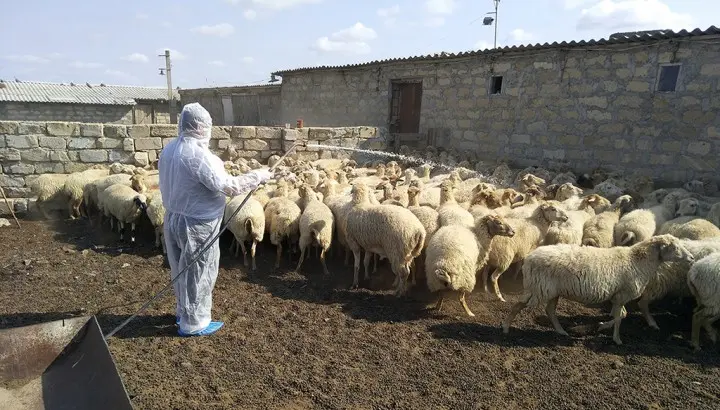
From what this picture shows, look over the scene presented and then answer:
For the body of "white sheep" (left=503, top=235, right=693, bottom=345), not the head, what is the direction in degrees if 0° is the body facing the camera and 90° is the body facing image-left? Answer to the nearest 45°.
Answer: approximately 270°

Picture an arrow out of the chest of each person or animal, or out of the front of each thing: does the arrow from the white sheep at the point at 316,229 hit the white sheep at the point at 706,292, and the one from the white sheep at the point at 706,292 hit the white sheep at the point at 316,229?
no

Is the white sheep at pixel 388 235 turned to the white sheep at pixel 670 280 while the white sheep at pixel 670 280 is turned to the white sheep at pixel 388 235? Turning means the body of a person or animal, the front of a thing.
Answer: no

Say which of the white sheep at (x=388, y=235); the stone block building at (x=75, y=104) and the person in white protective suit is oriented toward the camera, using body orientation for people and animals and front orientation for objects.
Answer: the stone block building

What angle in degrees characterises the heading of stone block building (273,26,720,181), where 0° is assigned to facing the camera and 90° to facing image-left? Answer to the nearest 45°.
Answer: approximately 45°

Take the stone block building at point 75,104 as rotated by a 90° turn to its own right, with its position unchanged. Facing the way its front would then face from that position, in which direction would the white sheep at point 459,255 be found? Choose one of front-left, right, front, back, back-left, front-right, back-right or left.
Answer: left

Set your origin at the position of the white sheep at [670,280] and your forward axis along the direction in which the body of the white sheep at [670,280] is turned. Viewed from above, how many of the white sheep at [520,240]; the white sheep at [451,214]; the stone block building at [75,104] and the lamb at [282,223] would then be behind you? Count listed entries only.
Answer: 4

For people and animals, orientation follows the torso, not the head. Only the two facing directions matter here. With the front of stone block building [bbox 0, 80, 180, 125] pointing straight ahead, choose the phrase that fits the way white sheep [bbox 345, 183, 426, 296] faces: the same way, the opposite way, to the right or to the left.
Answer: the opposite way

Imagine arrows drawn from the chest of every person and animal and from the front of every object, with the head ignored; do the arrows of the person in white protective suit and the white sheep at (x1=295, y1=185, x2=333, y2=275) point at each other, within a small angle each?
no

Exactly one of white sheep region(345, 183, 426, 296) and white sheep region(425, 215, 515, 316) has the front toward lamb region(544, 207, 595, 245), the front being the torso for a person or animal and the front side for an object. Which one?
white sheep region(425, 215, 515, 316)

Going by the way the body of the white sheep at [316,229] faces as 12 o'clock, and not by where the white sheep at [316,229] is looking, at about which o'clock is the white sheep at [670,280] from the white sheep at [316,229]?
the white sheep at [670,280] is roughly at 4 o'clock from the white sheep at [316,229].

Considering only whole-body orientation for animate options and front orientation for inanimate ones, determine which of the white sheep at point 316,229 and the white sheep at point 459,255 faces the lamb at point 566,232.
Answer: the white sheep at point 459,255

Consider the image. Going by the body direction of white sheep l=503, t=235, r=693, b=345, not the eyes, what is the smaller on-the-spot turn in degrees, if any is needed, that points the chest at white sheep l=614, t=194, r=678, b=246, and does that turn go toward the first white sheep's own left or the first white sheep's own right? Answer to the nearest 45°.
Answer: approximately 90° to the first white sheep's own left

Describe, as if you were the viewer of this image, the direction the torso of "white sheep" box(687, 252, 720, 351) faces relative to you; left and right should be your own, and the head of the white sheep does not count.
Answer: facing to the right of the viewer

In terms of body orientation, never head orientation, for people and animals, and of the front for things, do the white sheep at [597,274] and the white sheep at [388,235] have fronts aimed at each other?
no

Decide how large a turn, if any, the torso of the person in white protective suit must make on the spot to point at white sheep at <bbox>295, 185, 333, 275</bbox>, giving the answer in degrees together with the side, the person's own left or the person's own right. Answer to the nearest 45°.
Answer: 0° — they already face it

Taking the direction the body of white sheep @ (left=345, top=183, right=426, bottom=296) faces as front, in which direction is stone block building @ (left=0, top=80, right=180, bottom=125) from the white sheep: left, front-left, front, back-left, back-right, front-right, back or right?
front

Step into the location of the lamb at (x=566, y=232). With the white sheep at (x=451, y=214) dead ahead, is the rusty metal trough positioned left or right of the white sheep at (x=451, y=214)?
left

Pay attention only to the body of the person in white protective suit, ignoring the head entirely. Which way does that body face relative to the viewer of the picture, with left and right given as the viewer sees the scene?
facing away from the viewer and to the right of the viewer
